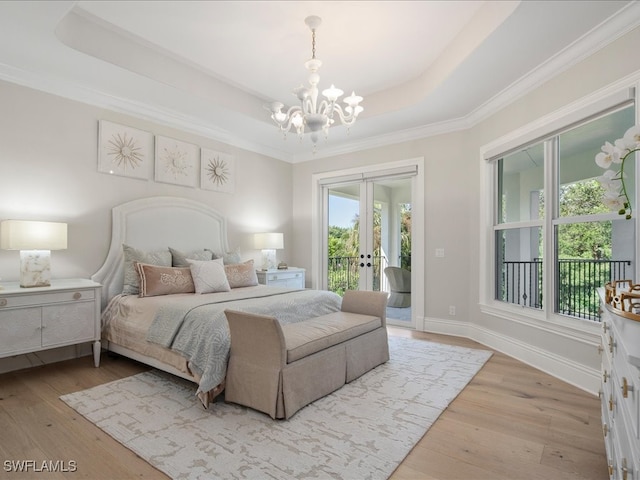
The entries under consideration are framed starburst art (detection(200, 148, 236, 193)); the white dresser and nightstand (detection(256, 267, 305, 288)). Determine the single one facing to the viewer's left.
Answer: the white dresser

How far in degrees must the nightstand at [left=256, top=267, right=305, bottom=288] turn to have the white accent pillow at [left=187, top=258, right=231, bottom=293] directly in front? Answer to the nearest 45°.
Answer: approximately 90° to its right

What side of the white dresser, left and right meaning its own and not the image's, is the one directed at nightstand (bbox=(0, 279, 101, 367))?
front

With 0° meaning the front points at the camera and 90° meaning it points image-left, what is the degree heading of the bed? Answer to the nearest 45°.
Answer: approximately 315°

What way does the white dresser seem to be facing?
to the viewer's left

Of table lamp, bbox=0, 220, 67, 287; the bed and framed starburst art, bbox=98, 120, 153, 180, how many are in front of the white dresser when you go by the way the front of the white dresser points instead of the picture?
3

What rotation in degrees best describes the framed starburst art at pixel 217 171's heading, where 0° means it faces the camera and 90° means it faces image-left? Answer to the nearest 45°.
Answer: approximately 315°

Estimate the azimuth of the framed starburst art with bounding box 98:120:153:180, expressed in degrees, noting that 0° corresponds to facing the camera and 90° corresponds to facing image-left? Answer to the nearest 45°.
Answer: approximately 315°

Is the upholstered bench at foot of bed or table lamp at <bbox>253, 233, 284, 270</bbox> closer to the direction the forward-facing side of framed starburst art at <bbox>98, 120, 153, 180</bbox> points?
the upholstered bench at foot of bed

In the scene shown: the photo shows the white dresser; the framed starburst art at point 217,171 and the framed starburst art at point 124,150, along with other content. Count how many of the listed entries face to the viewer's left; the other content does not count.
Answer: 1

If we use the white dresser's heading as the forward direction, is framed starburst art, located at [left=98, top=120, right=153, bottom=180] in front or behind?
in front

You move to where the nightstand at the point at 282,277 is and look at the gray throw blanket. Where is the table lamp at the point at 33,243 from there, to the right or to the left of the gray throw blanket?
right

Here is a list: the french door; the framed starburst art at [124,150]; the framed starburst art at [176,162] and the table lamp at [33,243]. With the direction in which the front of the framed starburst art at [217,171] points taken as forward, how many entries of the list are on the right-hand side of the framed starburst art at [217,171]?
3

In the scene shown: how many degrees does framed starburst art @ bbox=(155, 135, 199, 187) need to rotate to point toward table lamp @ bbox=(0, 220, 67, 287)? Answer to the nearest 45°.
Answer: approximately 90° to its right

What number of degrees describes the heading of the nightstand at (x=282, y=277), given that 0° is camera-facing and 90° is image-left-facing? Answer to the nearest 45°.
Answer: approximately 315°
